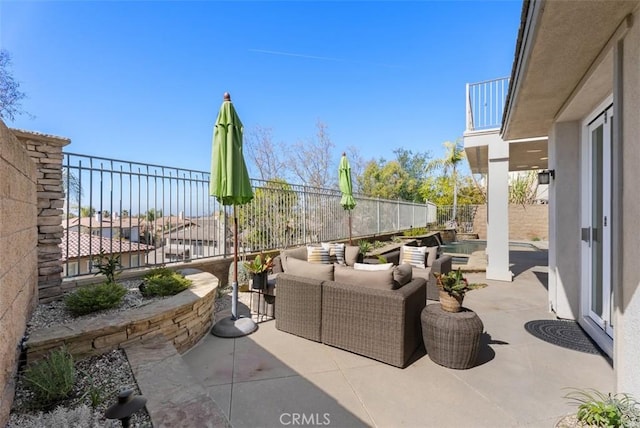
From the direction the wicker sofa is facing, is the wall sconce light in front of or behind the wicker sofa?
in front

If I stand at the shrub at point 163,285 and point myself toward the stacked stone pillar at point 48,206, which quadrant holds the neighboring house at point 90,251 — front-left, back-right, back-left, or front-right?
front-right

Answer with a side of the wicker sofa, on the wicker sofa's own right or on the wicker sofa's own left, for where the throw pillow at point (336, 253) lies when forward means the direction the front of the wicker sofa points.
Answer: on the wicker sofa's own left

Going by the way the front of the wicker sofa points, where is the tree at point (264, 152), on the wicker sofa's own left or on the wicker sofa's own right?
on the wicker sofa's own left

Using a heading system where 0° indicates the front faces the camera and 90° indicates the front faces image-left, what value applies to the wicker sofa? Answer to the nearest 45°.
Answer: approximately 225°

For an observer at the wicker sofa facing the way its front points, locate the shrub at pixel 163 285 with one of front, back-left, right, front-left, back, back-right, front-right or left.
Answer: back-left

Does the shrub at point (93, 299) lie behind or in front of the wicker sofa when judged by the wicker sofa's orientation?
behind

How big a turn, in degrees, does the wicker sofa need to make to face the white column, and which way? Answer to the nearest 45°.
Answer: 0° — it already faces it

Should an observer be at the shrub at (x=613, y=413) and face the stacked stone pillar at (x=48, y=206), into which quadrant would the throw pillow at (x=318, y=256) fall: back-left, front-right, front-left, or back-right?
front-right

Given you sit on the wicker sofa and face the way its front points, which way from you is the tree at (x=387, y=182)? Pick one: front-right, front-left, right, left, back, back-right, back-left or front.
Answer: front-left

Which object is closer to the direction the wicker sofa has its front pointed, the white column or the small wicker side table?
the white column

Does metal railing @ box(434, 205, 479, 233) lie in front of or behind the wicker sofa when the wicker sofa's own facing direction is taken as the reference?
in front

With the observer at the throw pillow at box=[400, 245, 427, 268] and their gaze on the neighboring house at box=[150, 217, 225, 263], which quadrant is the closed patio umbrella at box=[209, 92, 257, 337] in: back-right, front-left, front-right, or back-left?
back-left

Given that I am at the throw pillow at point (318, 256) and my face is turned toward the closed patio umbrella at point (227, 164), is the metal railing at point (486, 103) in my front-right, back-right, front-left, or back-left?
back-left
